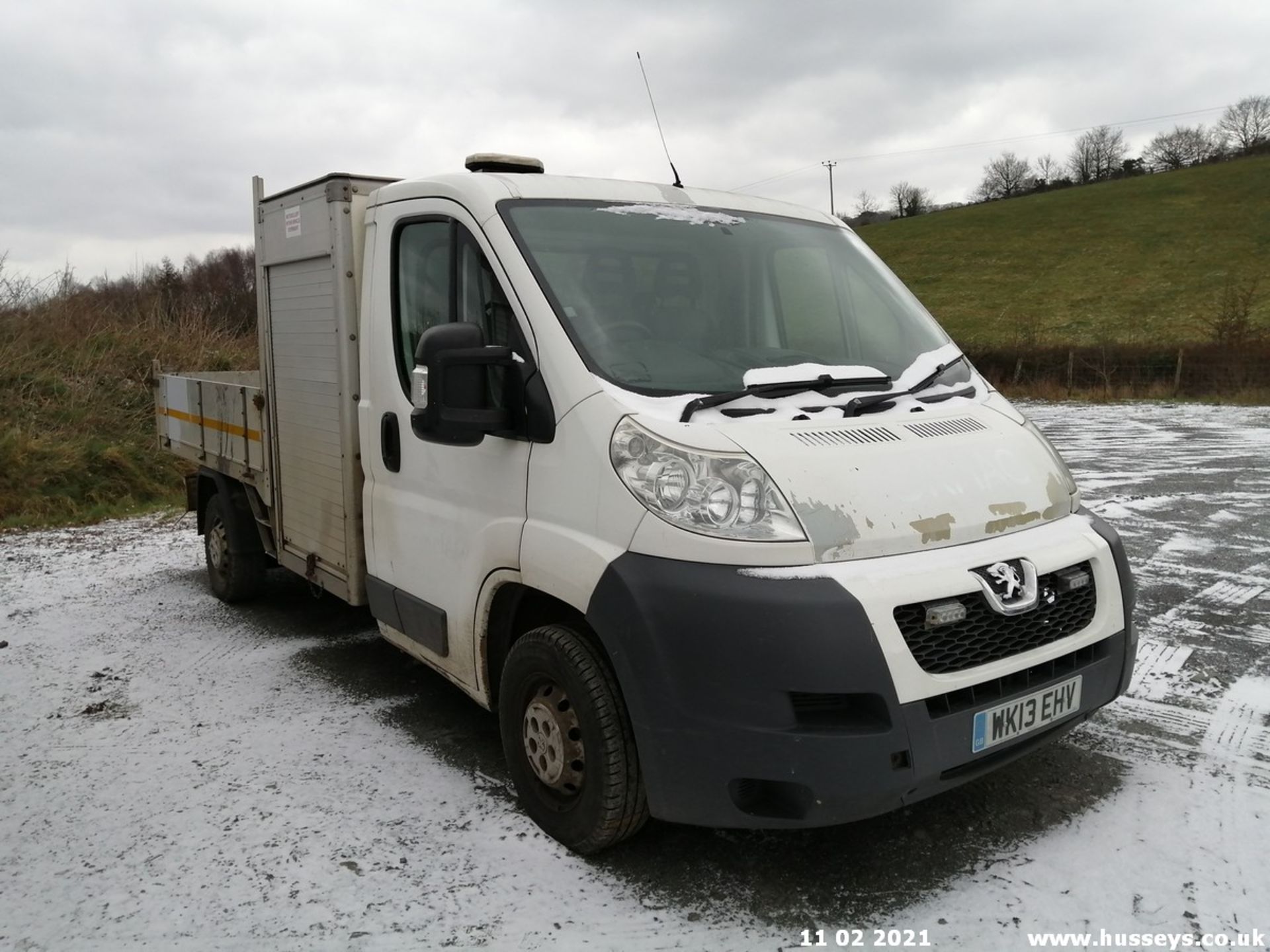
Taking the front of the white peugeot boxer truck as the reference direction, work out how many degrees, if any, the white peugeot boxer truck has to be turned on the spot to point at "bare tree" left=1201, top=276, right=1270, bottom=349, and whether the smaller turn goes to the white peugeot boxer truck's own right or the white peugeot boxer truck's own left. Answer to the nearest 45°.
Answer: approximately 90° to the white peugeot boxer truck's own left

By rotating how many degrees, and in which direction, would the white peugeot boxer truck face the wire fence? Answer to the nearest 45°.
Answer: approximately 90° to its left
